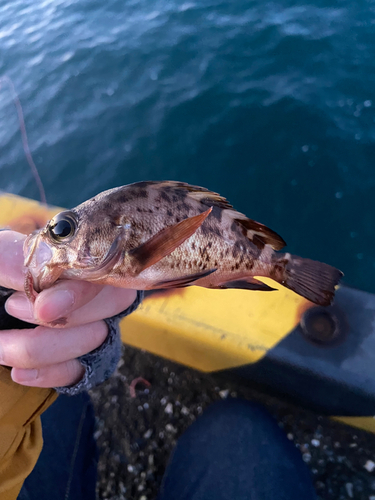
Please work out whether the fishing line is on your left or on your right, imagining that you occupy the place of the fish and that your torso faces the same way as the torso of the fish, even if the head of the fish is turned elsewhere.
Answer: on your right

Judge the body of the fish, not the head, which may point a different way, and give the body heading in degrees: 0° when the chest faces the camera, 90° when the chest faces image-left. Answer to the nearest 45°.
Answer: approximately 90°
